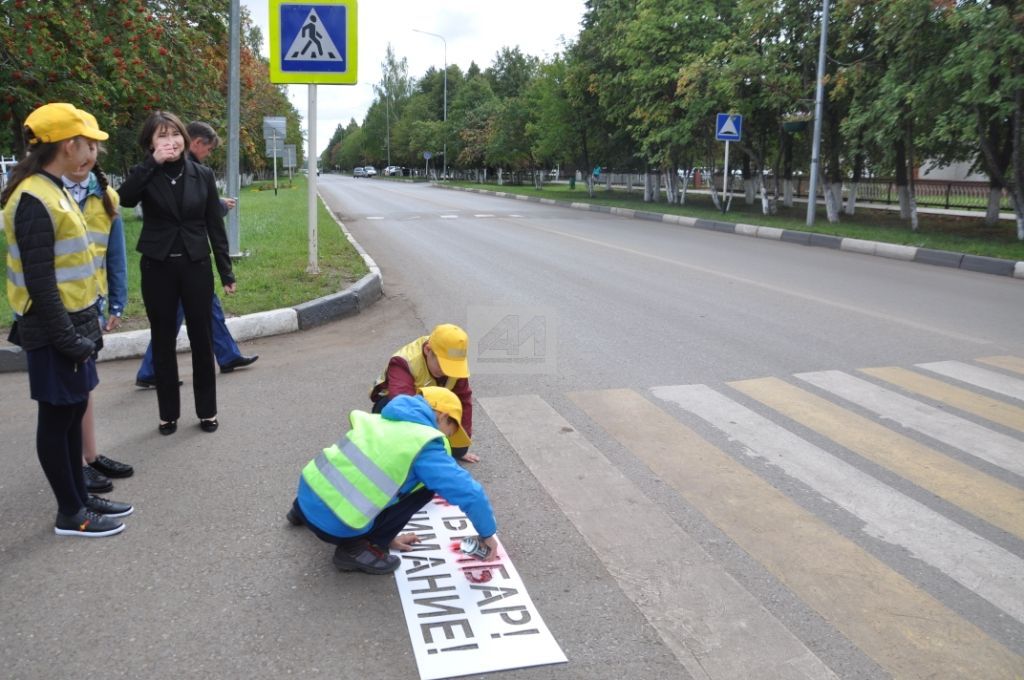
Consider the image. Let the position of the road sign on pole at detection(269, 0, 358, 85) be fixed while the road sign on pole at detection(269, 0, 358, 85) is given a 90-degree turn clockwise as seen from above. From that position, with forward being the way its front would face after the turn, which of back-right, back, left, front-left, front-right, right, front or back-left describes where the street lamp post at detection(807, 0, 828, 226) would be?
back-right

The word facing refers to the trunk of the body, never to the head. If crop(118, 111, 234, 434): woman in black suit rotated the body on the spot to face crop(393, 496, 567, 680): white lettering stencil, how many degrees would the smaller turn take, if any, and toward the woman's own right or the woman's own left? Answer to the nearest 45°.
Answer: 0° — they already face it

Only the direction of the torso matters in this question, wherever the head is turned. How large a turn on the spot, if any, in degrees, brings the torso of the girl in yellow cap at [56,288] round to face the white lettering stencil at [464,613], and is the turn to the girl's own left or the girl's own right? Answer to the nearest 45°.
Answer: approximately 45° to the girl's own right

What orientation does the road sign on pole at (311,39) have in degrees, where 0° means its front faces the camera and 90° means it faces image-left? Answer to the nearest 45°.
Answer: approximately 0°

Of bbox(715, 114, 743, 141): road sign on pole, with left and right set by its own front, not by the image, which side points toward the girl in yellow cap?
front

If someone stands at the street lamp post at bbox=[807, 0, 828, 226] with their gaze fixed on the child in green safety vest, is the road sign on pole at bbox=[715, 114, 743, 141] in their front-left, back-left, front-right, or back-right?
back-right

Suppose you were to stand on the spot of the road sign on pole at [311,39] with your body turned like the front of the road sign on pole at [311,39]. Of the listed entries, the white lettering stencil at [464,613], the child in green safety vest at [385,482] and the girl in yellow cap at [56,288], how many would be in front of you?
3

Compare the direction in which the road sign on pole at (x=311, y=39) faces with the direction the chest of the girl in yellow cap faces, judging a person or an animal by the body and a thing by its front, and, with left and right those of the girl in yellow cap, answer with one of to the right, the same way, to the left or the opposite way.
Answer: to the right

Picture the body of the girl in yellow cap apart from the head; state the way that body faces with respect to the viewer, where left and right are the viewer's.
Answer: facing to the right of the viewer

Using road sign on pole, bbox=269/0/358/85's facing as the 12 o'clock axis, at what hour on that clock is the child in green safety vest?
The child in green safety vest is roughly at 12 o'clock from the road sign on pole.

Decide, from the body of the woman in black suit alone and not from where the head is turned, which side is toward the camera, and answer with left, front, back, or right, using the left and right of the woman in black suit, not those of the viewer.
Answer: front

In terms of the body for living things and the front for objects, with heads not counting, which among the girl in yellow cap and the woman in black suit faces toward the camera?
the woman in black suit

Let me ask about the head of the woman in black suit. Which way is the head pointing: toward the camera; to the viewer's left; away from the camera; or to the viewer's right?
toward the camera

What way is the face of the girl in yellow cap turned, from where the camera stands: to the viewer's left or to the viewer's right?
to the viewer's right

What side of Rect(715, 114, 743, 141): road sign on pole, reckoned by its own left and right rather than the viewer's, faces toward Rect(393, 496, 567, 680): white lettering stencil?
front

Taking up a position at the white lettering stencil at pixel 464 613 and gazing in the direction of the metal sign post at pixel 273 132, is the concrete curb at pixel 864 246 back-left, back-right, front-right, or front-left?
front-right
